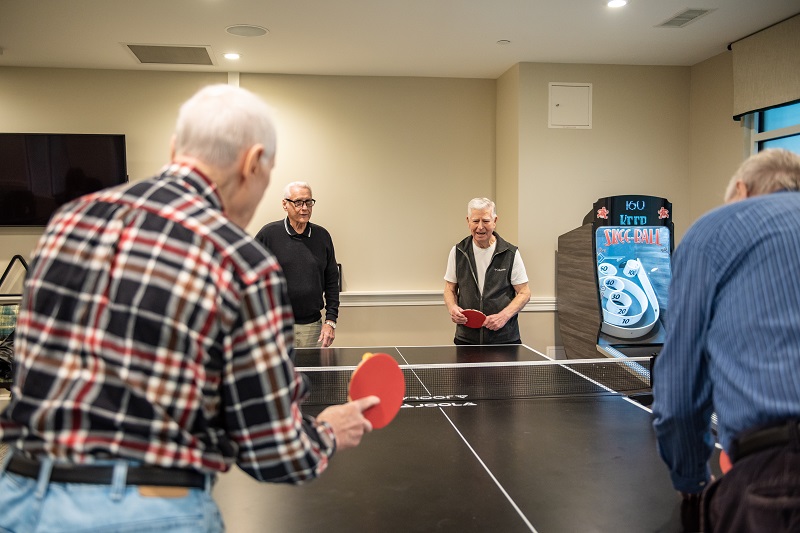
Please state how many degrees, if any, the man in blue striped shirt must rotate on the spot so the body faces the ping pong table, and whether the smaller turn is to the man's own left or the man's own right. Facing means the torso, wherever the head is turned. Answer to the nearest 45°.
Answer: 0° — they already face it

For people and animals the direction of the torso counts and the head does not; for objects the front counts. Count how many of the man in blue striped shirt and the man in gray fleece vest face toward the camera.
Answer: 1

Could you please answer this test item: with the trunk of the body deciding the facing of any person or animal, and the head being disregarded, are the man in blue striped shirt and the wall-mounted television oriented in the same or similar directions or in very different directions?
very different directions

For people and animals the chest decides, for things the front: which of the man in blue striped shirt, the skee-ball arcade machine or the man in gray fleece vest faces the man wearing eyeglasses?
the man in blue striped shirt

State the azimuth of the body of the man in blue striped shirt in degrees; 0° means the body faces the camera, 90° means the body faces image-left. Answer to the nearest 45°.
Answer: approximately 135°

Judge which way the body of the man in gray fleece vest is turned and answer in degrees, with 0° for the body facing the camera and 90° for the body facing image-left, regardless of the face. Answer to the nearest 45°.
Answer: approximately 0°

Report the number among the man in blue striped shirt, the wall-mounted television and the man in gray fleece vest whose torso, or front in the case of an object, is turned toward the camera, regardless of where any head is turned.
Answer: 2

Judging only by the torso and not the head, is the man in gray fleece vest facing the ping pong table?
yes

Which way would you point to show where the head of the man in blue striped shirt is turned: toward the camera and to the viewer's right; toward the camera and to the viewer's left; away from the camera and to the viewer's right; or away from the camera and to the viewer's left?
away from the camera and to the viewer's left
